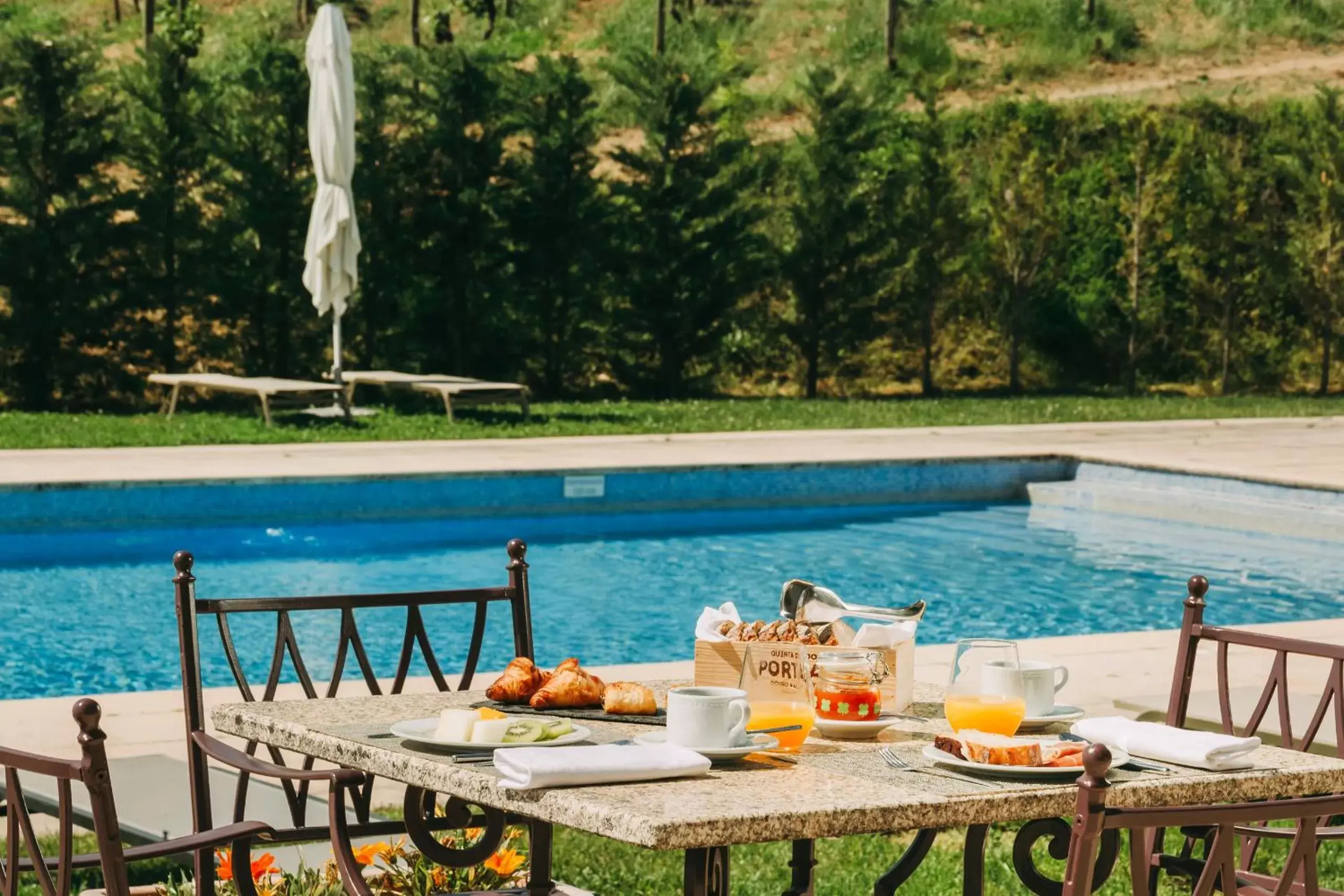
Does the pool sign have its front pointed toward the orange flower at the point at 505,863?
yes

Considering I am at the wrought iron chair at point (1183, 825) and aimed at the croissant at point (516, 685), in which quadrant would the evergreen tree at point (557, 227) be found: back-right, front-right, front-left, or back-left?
front-right

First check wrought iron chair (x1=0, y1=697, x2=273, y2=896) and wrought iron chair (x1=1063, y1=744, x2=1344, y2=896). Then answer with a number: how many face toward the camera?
0

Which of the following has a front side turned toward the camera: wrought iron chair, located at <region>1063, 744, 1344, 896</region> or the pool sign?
the pool sign

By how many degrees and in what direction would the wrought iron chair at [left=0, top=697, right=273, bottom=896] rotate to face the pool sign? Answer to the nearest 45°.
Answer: approximately 45° to its left

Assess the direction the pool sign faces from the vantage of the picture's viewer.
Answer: facing the viewer

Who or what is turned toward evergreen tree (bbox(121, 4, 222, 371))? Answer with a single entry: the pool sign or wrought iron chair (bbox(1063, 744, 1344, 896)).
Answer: the wrought iron chair

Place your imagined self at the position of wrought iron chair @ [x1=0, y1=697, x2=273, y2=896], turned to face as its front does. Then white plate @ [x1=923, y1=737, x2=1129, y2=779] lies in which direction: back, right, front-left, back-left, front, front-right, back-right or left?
front-right

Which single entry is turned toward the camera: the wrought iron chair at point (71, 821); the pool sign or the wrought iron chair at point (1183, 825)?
the pool sign

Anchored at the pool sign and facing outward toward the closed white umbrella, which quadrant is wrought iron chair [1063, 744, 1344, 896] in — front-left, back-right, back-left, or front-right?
back-left

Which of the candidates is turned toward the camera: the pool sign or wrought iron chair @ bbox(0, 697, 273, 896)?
the pool sign

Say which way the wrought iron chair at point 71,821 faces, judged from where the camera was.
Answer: facing away from the viewer and to the right of the viewer

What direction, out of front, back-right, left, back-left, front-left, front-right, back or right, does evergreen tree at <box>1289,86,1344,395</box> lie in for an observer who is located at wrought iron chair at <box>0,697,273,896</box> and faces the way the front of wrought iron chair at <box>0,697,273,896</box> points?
front
